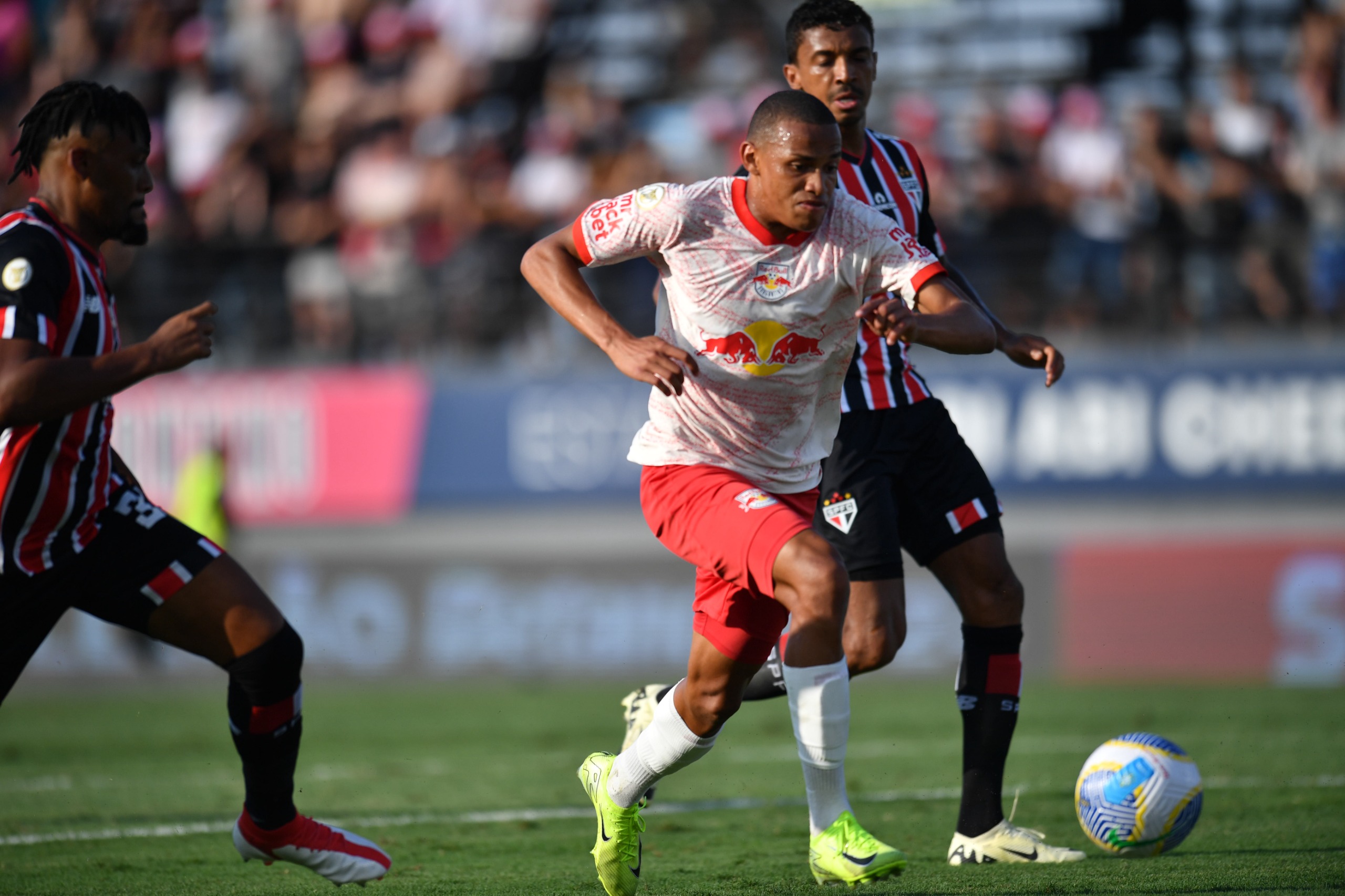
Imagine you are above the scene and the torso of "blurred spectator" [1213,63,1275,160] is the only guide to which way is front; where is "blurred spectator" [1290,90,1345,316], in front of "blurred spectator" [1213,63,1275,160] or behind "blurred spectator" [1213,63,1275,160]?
in front

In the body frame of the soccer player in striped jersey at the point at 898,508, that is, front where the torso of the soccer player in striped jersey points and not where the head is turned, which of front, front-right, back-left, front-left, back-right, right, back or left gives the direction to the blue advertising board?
back-left

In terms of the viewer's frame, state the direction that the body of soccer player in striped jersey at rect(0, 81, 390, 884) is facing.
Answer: to the viewer's right

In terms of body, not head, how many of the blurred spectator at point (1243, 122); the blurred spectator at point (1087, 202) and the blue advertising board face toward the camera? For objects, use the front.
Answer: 3

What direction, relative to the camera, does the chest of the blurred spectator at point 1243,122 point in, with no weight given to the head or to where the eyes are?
toward the camera

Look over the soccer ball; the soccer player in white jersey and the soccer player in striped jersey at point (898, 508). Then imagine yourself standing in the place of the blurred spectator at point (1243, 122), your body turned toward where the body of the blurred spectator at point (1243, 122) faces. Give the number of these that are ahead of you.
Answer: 3

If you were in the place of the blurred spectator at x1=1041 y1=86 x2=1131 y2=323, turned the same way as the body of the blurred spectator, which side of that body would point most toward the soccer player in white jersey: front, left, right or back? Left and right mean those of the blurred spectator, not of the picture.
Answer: front

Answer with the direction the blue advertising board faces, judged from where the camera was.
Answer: facing the viewer

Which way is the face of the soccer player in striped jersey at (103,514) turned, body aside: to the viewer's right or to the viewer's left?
to the viewer's right

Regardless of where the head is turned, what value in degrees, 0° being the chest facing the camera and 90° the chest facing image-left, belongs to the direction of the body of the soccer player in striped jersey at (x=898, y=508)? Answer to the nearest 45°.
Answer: approximately 315°

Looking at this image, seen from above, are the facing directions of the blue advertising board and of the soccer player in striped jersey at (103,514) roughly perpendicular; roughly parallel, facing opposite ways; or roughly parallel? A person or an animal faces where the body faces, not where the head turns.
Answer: roughly perpendicular

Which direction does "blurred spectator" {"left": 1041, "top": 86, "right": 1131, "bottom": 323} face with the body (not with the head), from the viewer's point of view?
toward the camera
